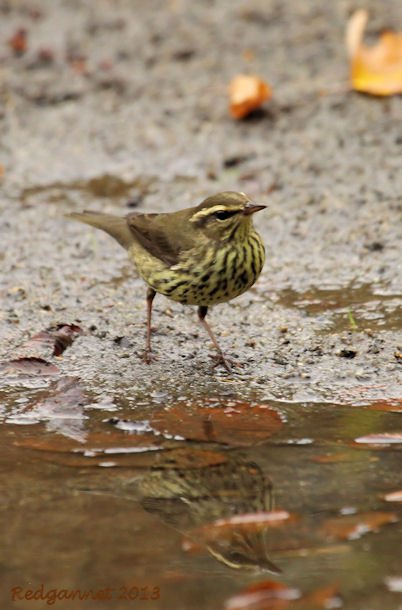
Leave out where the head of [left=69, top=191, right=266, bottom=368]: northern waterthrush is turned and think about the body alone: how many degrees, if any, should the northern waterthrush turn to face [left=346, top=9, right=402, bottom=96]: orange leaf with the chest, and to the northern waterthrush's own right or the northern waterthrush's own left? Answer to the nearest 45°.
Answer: approximately 90° to the northern waterthrush's own left

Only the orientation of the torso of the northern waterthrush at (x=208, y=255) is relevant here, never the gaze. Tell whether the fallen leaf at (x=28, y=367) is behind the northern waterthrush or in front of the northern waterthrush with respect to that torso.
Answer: behind

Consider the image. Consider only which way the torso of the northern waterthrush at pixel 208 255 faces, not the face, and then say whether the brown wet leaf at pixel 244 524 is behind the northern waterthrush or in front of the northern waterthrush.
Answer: in front

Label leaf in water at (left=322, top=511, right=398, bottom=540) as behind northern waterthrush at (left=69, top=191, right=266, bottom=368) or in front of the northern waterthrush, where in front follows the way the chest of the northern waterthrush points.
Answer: in front

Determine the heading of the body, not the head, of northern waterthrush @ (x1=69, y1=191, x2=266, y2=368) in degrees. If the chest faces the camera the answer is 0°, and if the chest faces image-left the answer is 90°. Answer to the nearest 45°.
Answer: approximately 315°

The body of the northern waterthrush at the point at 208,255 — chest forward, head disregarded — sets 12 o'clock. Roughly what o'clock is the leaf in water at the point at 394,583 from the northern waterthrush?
The leaf in water is roughly at 1 o'clock from the northern waterthrush.

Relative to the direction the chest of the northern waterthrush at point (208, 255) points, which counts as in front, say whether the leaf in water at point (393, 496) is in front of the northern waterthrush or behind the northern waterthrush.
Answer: in front

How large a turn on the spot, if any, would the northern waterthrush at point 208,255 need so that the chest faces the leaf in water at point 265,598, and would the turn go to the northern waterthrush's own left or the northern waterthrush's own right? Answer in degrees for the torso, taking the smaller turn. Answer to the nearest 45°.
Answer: approximately 45° to the northern waterthrush's own right
